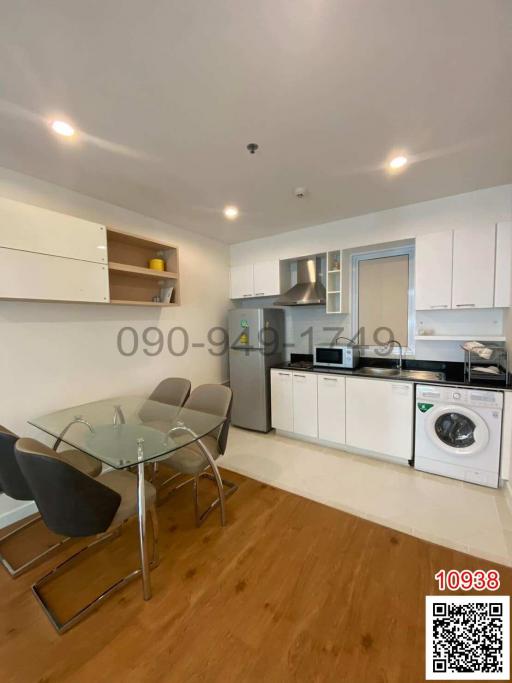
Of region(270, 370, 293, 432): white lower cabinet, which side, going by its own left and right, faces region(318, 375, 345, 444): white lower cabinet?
left

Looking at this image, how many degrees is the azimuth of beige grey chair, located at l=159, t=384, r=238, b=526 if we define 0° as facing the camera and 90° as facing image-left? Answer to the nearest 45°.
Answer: approximately 45°

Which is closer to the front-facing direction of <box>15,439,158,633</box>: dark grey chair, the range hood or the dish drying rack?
the range hood
